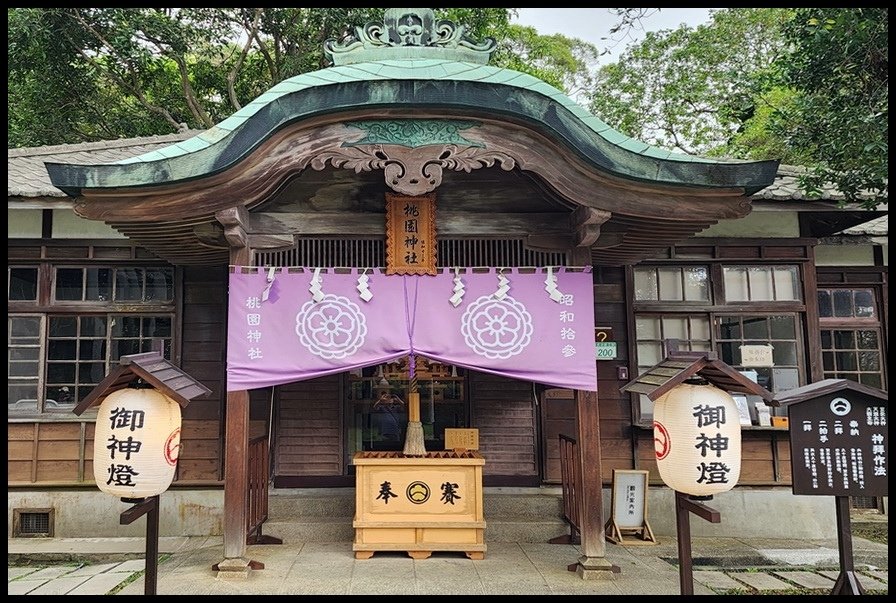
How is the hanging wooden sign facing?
toward the camera

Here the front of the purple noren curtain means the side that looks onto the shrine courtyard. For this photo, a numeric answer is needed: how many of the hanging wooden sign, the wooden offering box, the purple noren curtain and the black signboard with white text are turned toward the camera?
4

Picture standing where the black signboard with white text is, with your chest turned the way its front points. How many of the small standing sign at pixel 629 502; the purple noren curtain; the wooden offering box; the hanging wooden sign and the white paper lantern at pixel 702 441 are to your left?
0

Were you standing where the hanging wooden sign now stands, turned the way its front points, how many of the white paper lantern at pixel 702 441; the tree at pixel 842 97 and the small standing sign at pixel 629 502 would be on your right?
0

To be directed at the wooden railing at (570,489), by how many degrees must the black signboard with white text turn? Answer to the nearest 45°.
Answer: approximately 135° to its right

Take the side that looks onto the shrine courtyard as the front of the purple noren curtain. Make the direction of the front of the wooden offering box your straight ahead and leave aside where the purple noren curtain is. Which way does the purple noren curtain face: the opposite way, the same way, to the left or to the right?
the same way

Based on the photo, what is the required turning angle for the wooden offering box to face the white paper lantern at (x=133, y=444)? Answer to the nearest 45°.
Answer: approximately 45° to its right

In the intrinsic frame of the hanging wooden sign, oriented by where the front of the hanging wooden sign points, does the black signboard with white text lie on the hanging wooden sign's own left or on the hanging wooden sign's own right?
on the hanging wooden sign's own left

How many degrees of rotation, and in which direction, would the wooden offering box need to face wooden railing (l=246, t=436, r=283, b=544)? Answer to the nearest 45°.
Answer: approximately 90° to its right

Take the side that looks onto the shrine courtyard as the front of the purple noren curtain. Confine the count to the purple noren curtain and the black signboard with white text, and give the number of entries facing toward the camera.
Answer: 2

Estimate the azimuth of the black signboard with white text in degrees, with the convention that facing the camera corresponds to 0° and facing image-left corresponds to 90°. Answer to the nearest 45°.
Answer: approximately 0°

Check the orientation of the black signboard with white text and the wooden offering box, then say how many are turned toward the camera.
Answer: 2

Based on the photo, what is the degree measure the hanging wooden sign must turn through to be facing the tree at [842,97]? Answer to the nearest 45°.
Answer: approximately 90° to its left

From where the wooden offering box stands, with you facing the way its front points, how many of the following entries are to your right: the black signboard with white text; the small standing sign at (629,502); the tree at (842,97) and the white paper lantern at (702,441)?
0

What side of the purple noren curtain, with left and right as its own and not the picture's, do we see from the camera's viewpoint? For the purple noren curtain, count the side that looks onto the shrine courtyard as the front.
front

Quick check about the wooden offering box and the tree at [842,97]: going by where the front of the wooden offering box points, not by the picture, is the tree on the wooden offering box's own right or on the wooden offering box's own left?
on the wooden offering box's own left

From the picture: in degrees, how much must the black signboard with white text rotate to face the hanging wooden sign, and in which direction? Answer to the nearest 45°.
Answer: approximately 90° to its right

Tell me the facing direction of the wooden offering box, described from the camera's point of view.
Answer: facing the viewer
